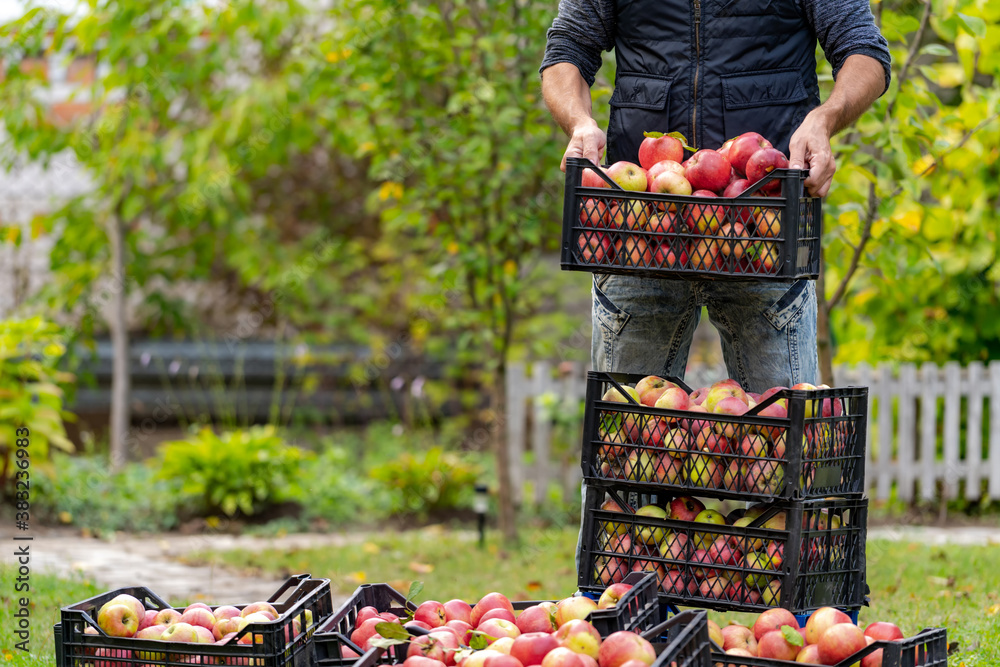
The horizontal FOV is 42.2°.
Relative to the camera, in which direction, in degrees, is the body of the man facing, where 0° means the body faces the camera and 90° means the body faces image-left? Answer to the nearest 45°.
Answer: approximately 0°
